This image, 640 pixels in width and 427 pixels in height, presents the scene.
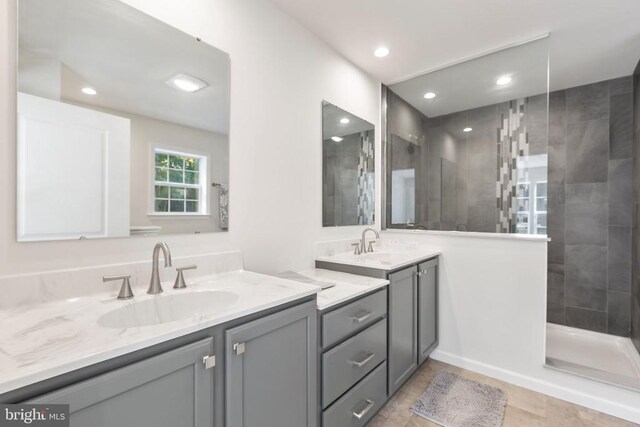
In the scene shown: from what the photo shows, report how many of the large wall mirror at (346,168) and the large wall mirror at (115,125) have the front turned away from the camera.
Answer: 0

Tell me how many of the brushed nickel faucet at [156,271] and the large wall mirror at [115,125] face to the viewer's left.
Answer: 0

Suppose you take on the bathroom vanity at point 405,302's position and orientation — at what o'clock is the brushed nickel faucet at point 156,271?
The brushed nickel faucet is roughly at 3 o'clock from the bathroom vanity.

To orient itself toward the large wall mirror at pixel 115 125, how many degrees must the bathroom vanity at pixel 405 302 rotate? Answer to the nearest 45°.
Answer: approximately 90° to its right

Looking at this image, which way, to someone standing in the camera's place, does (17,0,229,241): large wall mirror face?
facing the viewer and to the right of the viewer

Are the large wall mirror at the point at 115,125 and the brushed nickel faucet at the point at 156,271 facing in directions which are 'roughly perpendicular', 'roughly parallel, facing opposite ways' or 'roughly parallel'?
roughly parallel

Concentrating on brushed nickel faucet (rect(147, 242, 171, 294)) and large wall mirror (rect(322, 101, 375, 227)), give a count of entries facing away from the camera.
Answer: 0

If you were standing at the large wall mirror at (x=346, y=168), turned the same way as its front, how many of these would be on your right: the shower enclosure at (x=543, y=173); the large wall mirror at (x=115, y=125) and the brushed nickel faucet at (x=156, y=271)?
2

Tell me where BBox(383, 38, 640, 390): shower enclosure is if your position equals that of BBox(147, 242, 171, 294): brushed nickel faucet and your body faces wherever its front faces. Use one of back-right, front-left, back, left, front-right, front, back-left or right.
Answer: front-left

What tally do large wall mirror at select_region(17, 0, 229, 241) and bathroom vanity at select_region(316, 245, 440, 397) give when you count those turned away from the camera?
0

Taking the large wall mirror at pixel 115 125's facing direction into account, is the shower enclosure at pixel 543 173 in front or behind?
in front

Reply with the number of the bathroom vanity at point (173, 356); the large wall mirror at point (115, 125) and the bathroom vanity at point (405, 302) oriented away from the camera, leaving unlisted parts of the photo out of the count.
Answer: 0

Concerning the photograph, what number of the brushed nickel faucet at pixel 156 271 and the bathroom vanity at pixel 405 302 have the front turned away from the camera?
0

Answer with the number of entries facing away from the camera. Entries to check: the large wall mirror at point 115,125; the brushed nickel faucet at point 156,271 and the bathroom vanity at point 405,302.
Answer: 0
